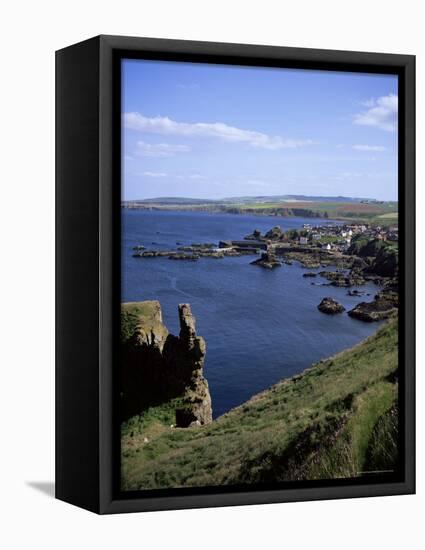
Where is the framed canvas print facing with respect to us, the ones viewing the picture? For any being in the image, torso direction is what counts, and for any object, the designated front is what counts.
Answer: facing the viewer and to the right of the viewer
